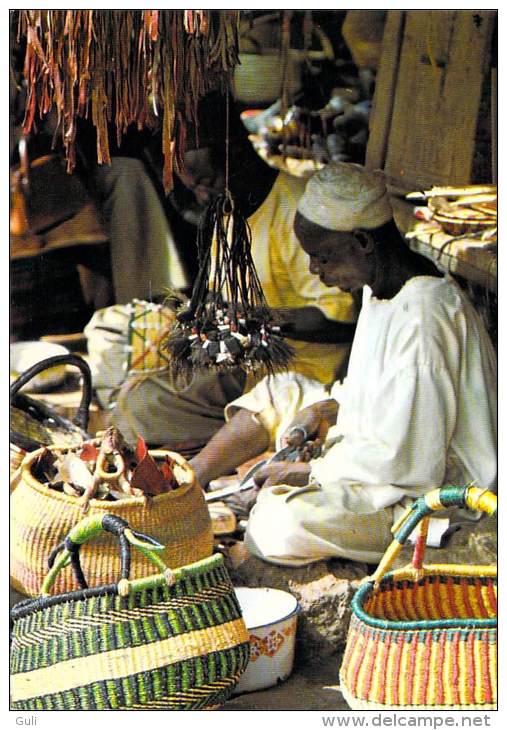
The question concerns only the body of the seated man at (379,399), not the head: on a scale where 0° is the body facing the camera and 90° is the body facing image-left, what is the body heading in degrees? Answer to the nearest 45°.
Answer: approximately 90°

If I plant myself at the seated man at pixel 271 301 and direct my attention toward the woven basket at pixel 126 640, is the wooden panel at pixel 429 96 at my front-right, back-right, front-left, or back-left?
back-left

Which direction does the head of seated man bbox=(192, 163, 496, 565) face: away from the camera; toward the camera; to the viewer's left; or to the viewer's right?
to the viewer's left

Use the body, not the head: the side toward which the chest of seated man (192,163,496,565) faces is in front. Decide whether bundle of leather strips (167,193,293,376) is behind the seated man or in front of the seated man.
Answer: in front

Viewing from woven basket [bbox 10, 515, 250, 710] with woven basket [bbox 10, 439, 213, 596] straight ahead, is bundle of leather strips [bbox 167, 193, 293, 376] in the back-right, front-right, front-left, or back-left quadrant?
front-right

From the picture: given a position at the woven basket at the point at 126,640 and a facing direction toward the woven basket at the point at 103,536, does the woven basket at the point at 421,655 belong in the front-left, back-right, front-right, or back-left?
back-right

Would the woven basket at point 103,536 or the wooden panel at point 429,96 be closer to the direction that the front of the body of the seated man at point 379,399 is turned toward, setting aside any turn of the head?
the woven basket

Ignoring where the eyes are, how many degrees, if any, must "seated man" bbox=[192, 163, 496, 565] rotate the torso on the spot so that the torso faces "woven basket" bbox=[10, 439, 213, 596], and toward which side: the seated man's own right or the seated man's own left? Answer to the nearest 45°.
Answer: approximately 45° to the seated man's own left

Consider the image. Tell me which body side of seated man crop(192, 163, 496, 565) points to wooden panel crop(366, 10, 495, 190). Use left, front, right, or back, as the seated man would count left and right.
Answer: right

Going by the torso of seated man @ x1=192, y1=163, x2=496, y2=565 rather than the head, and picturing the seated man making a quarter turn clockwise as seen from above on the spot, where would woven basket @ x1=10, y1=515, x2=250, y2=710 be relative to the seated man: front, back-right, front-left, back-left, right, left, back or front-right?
back-left

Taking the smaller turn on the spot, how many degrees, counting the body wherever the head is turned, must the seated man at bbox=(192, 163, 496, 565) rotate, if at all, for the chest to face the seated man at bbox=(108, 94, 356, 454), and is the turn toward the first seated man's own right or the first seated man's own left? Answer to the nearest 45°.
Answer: approximately 45° to the first seated man's own right

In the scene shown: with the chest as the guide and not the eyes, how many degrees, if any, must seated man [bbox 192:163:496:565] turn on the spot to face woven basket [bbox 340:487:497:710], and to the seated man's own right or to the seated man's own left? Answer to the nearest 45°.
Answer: approximately 90° to the seated man's own left
